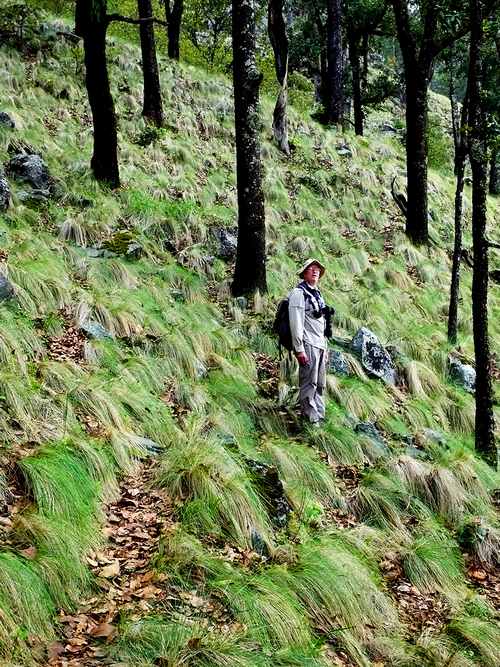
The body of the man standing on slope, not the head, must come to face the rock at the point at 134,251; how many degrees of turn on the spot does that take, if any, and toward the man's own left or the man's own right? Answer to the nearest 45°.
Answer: approximately 180°

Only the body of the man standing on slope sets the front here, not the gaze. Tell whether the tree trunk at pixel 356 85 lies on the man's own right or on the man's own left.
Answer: on the man's own left

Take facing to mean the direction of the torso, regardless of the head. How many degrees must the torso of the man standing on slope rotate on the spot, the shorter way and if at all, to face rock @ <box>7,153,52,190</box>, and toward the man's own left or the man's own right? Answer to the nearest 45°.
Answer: approximately 180°

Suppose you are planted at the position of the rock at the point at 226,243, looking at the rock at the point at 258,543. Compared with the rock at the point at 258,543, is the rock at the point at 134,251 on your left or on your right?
right

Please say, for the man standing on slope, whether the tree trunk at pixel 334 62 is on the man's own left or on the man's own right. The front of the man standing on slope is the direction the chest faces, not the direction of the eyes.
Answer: on the man's own left

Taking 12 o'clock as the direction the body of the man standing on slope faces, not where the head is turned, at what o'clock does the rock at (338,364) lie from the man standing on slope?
The rock is roughly at 8 o'clock from the man standing on slope.

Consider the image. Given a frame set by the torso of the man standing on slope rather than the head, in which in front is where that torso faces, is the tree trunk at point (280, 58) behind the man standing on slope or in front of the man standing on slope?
behind

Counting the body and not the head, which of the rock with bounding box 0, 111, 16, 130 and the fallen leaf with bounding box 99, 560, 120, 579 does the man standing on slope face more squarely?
the fallen leaf

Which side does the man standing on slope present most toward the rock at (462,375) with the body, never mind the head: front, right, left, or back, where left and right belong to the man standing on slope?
left

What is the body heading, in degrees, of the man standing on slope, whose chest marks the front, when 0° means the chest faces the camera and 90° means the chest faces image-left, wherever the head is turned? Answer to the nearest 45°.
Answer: approximately 315°

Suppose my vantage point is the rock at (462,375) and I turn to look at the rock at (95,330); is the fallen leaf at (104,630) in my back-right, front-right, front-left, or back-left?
front-left

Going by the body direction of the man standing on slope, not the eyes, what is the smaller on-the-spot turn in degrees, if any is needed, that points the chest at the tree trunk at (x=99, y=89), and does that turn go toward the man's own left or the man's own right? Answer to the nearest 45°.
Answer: approximately 180°

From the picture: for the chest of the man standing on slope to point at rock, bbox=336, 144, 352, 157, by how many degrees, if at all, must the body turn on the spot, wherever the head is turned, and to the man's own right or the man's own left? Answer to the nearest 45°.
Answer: approximately 135° to the man's own left

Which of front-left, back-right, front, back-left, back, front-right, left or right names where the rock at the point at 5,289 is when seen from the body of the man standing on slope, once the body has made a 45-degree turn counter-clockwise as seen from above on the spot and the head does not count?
back

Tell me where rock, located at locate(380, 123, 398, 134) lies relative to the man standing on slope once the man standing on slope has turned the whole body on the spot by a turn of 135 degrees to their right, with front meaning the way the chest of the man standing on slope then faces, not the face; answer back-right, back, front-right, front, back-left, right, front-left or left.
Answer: right

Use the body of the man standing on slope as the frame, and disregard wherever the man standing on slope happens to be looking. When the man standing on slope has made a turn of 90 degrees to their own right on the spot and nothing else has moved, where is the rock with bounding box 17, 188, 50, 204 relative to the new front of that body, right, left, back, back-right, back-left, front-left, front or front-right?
right

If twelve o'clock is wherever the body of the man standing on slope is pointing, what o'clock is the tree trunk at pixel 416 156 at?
The tree trunk is roughly at 8 o'clock from the man standing on slope.
